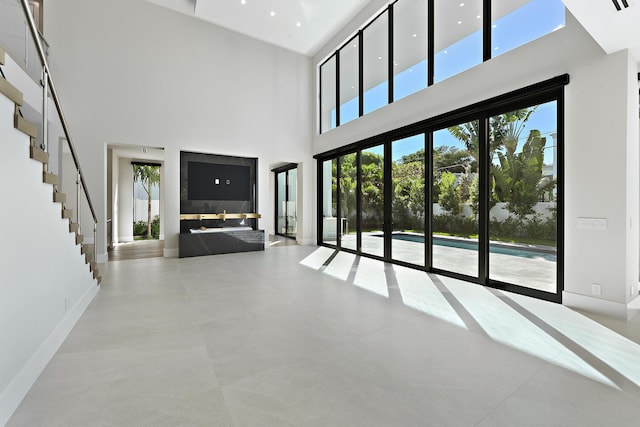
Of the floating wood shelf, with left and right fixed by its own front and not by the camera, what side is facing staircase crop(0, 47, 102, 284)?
front

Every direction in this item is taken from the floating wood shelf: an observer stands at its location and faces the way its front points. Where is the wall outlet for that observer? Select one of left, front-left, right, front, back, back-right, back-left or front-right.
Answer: front-left

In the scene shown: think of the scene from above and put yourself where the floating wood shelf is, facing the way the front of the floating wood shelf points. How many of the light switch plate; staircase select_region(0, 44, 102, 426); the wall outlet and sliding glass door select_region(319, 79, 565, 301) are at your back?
0

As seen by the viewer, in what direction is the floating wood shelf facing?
toward the camera

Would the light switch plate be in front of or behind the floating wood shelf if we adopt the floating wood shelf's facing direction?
in front

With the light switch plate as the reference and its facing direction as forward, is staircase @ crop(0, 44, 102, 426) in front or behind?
in front

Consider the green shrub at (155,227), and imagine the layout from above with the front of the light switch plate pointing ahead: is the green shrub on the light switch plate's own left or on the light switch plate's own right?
on the light switch plate's own right

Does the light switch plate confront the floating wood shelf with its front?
no

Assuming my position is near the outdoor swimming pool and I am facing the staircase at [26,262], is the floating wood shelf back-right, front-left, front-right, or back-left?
front-right

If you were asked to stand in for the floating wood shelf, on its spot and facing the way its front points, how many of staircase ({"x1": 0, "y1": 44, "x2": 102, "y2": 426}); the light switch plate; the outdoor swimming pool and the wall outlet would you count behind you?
0

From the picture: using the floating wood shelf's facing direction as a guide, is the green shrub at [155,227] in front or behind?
behind

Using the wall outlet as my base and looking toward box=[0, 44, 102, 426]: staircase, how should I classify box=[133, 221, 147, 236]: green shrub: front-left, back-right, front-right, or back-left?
front-right

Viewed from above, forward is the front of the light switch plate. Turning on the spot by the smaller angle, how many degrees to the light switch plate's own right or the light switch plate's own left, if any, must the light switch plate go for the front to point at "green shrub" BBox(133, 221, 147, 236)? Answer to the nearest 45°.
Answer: approximately 90° to the light switch plate's own right

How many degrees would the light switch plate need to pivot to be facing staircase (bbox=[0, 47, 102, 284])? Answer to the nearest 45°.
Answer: approximately 45° to its right

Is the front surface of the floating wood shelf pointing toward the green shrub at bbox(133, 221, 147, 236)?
no
